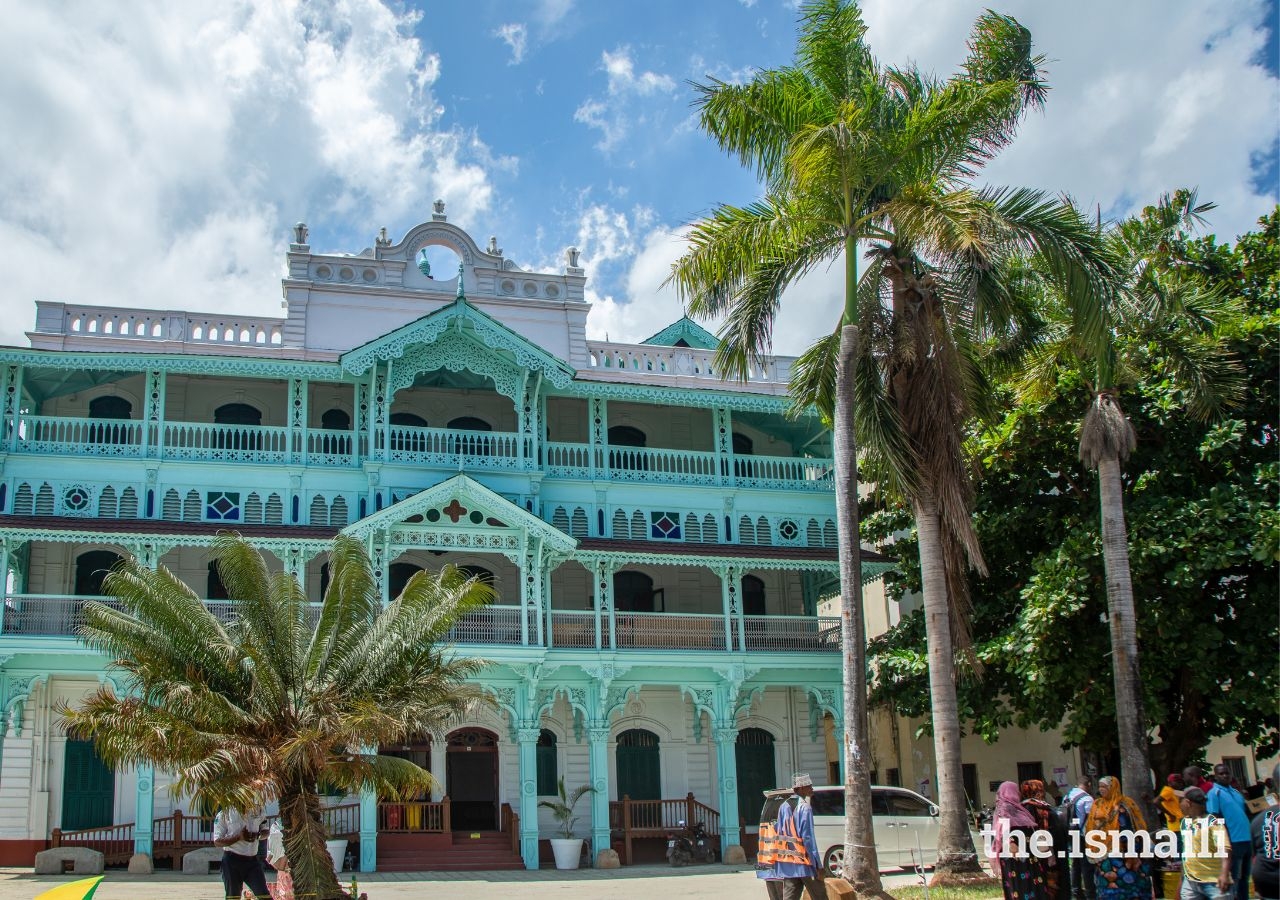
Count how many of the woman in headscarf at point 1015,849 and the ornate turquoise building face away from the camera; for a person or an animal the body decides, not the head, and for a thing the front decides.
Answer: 1

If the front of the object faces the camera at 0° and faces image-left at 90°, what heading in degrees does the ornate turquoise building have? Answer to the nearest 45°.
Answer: approximately 0°

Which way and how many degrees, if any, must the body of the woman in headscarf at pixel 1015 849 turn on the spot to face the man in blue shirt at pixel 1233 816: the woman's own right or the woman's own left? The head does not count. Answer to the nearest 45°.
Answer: approximately 90° to the woman's own right

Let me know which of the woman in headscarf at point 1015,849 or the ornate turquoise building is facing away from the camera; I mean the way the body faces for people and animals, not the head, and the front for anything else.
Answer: the woman in headscarf

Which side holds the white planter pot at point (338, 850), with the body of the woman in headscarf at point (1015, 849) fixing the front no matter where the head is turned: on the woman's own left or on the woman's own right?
on the woman's own left

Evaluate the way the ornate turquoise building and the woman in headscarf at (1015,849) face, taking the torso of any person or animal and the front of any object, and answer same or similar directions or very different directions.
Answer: very different directions

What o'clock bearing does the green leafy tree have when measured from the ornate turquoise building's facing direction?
The green leafy tree is roughly at 10 o'clock from the ornate turquoise building.

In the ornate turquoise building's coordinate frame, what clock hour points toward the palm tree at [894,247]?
The palm tree is roughly at 11 o'clock from the ornate turquoise building.

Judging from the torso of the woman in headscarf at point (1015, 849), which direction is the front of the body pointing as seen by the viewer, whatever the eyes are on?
away from the camera

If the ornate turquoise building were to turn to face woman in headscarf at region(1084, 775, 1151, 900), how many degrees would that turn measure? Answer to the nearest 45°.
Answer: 0° — it already faces them

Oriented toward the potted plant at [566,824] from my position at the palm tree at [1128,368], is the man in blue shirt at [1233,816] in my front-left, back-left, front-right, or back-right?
back-left
